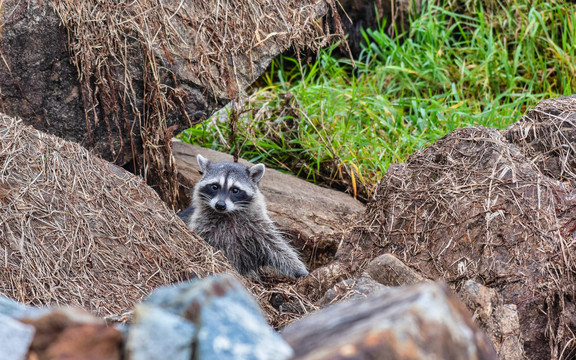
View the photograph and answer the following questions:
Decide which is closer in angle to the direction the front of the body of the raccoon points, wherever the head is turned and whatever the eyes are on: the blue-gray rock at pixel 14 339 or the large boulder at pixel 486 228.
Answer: the blue-gray rock

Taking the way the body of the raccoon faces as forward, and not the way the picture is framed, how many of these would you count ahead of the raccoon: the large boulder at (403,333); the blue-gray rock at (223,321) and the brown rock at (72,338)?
3

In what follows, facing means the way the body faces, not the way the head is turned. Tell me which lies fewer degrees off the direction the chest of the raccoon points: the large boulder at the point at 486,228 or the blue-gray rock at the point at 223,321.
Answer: the blue-gray rock

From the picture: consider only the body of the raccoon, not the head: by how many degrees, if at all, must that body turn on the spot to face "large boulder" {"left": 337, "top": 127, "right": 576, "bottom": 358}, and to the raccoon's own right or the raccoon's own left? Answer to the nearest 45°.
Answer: approximately 45° to the raccoon's own left

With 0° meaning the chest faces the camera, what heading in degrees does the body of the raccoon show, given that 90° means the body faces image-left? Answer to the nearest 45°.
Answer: approximately 0°

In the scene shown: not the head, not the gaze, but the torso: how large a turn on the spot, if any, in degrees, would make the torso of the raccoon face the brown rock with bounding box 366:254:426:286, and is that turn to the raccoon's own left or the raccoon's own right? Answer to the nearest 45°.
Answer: approximately 45° to the raccoon's own left

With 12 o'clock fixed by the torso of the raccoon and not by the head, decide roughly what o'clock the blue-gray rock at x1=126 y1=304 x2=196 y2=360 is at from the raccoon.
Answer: The blue-gray rock is roughly at 12 o'clock from the raccoon.

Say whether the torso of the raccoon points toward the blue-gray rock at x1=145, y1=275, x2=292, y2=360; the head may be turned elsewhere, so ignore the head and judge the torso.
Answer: yes
